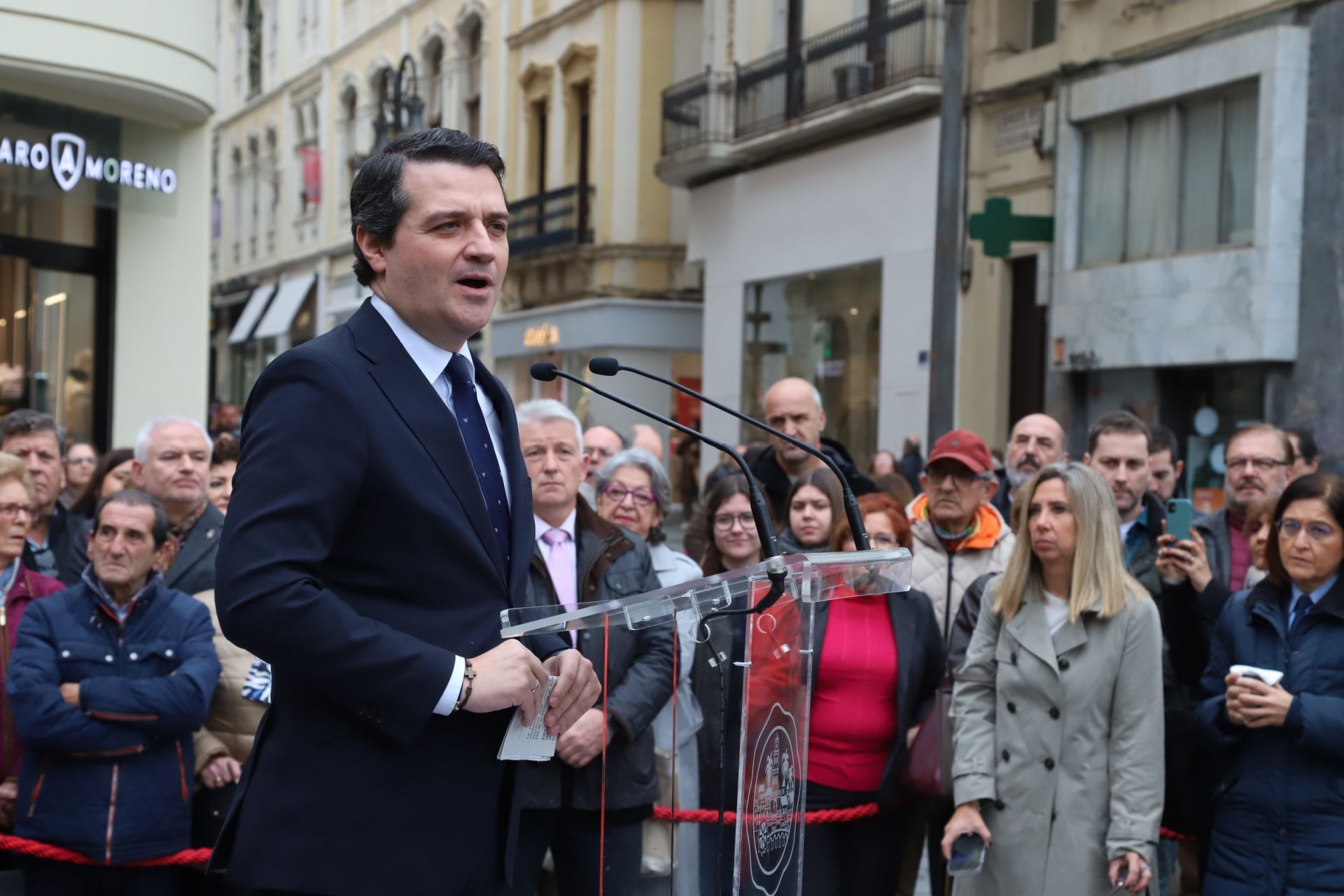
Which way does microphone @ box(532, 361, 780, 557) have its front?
to the viewer's left

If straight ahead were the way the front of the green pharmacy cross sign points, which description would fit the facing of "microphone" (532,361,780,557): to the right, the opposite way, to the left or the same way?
to the right

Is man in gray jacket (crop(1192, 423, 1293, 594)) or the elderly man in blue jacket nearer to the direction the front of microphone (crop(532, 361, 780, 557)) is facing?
the elderly man in blue jacket

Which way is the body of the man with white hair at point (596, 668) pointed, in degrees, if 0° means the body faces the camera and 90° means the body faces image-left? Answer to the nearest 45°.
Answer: approximately 0°

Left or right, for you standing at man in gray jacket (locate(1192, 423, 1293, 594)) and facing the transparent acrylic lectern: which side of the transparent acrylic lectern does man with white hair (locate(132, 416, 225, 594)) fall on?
right

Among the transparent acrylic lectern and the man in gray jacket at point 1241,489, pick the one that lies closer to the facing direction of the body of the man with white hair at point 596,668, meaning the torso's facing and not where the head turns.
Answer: the transparent acrylic lectern

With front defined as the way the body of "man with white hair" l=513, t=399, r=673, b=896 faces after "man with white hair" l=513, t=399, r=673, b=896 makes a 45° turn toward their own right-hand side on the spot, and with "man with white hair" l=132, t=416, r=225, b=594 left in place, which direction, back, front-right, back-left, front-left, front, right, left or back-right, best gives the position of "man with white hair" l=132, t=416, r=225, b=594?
right

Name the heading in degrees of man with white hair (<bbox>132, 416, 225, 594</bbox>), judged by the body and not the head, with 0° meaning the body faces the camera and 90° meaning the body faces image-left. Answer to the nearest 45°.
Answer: approximately 315°
